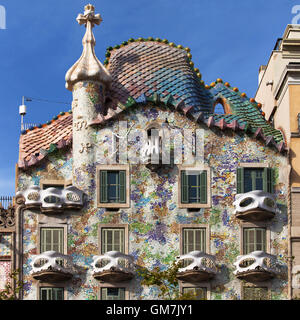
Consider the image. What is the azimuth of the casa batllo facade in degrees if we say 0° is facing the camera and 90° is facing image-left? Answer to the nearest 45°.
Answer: approximately 0°
